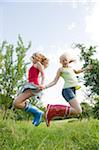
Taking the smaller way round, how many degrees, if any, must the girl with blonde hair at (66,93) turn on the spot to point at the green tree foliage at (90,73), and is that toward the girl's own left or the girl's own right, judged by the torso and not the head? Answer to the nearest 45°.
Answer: approximately 135° to the girl's own left
